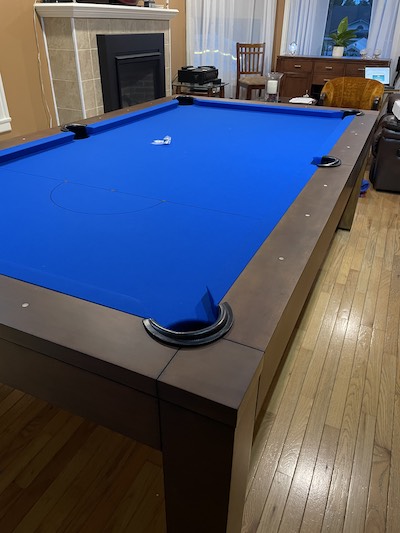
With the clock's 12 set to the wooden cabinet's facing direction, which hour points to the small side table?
The small side table is roughly at 2 o'clock from the wooden cabinet.

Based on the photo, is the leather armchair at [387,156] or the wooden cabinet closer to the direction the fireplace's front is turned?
the leather armchair

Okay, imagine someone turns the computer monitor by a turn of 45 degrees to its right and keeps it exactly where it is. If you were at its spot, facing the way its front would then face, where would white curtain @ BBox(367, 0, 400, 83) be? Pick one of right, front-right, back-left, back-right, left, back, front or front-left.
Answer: back-right

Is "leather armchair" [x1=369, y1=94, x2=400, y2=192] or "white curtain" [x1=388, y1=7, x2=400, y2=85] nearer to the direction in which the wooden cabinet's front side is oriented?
the leather armchair

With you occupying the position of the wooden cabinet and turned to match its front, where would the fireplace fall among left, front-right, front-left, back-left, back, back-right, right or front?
front-right

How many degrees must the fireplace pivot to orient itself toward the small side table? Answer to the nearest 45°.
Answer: approximately 90° to its left

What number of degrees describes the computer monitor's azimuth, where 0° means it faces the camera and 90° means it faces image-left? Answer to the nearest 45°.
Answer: approximately 0°

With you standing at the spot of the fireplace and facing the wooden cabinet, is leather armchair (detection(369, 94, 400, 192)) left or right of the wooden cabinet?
right

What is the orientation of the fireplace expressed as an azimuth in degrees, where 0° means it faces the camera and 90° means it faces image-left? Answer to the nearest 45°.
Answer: approximately 315°

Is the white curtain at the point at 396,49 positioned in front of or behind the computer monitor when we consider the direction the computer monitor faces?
behind
